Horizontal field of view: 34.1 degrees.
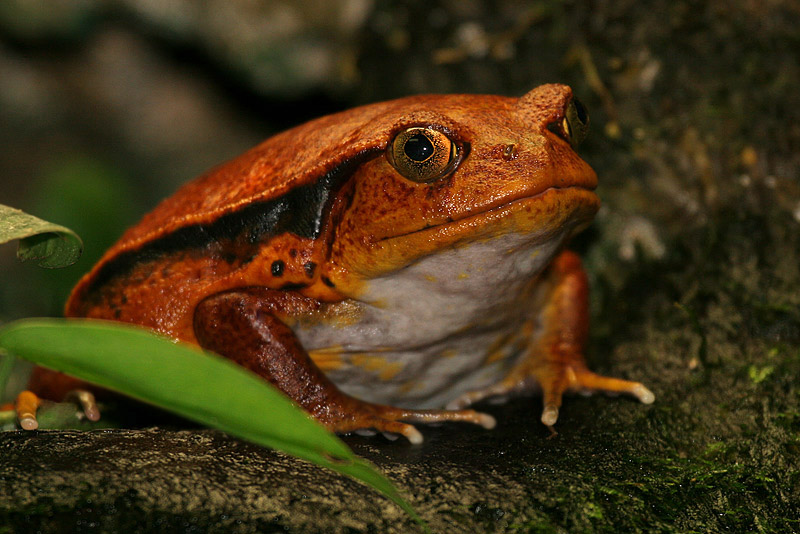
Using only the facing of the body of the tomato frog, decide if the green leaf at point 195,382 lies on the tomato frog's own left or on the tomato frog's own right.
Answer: on the tomato frog's own right

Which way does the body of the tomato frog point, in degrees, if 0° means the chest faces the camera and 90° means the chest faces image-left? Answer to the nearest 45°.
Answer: approximately 315°

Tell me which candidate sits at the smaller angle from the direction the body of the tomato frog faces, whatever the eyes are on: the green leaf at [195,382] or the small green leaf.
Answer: the green leaf
